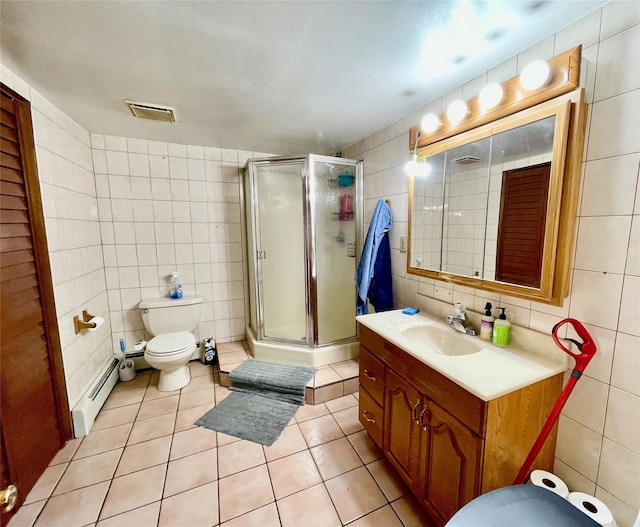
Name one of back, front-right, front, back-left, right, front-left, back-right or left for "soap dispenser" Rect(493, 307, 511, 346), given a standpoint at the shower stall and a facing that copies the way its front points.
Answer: left

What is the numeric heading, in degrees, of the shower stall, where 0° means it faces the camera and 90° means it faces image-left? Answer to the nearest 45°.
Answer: approximately 45°

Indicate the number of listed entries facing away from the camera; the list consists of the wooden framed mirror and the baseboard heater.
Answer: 0

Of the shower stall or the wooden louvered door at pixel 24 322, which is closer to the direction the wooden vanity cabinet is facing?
the wooden louvered door

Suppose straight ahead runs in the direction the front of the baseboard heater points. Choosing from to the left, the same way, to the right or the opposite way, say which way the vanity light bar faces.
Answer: the opposite way

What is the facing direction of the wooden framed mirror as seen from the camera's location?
facing the viewer and to the left of the viewer

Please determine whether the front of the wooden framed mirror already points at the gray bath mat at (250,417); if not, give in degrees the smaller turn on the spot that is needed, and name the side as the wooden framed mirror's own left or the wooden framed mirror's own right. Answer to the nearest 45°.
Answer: approximately 45° to the wooden framed mirror's own right

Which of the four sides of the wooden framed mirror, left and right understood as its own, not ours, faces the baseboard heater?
front

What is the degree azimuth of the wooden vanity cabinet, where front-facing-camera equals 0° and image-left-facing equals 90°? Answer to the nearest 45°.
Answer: approximately 45°

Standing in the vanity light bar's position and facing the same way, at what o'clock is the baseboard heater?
The baseboard heater is roughly at 1 o'clock from the vanity light bar.

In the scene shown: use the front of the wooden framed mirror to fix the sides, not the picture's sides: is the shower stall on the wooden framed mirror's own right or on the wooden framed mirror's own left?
on the wooden framed mirror's own right

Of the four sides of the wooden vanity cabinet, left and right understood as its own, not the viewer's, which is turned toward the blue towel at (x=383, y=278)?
right

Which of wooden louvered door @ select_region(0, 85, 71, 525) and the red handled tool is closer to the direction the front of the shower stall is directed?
the wooden louvered door

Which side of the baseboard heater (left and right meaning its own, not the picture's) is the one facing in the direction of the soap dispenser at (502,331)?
front

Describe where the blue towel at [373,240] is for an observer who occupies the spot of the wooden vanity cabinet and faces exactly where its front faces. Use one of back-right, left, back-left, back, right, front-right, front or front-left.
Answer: right

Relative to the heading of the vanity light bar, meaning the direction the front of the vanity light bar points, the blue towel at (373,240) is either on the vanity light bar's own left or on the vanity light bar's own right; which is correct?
on the vanity light bar's own right
